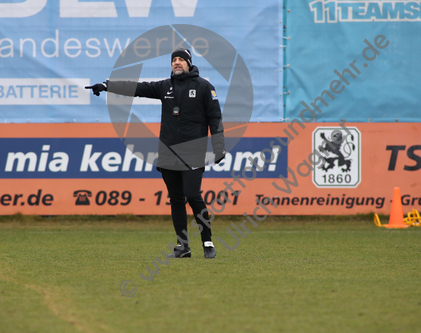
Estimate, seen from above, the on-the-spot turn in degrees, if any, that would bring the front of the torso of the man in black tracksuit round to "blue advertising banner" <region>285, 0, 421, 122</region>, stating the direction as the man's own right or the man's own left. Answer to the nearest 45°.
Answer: approximately 180°

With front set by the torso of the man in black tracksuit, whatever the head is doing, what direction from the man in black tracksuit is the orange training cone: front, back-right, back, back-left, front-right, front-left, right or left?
back

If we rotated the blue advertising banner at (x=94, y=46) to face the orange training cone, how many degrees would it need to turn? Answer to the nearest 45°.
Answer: approximately 90° to its left

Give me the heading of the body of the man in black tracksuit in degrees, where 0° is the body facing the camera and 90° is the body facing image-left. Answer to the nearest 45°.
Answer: approximately 45°

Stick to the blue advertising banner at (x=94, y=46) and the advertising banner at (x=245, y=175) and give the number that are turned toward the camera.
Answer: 2

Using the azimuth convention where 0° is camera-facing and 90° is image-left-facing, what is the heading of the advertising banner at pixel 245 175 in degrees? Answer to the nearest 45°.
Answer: approximately 0°

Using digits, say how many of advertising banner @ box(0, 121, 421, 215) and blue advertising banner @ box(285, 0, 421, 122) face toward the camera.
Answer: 2
